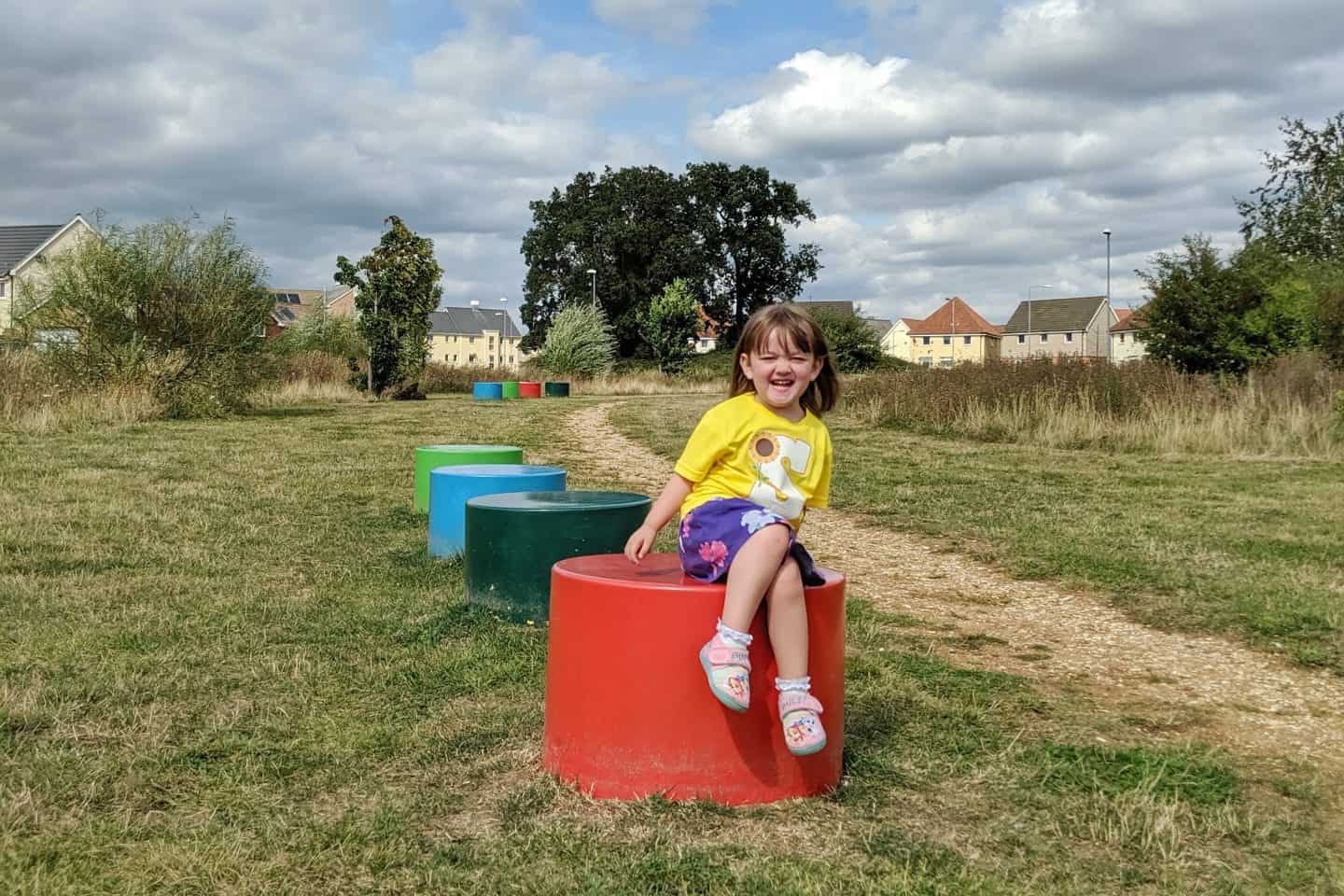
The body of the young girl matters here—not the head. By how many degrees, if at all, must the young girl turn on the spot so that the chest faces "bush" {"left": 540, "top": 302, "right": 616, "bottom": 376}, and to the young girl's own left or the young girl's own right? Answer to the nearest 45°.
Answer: approximately 135° to the young girl's own left

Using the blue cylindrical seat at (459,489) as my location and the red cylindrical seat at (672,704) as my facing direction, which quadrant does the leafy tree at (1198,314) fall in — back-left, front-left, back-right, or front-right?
back-left

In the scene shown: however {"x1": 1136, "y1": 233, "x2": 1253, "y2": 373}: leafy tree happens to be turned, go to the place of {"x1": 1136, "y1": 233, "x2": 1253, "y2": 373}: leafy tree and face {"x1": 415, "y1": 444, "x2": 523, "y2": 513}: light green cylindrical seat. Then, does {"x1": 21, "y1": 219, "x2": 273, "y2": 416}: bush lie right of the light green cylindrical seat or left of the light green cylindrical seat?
right

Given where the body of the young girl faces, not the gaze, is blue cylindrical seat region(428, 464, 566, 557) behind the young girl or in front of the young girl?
behind

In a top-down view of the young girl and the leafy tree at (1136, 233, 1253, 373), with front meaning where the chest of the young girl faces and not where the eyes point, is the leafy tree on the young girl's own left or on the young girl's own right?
on the young girl's own left

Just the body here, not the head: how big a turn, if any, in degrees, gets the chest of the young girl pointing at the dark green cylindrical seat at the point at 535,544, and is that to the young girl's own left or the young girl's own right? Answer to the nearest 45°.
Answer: approximately 180°

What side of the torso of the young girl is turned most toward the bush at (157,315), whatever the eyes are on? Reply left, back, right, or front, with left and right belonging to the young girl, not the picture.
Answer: back

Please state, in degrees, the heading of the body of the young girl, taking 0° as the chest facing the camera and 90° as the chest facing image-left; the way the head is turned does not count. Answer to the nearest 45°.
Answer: approximately 315°
